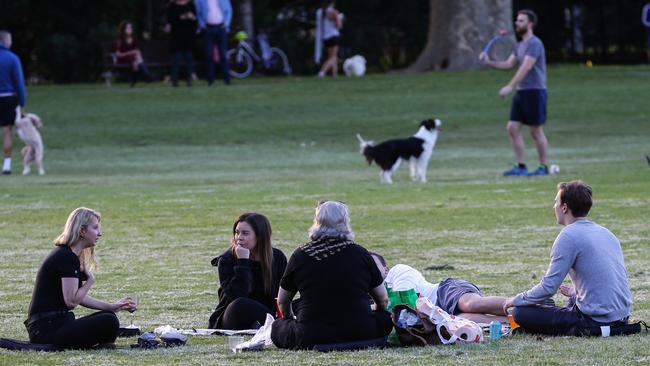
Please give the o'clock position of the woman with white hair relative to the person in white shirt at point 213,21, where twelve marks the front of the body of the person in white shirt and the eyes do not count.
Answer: The woman with white hair is roughly at 12 o'clock from the person in white shirt.

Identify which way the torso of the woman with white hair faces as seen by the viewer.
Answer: away from the camera

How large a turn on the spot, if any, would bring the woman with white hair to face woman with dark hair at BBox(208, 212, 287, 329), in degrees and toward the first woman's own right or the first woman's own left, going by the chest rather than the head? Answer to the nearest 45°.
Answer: approximately 45° to the first woman's own left

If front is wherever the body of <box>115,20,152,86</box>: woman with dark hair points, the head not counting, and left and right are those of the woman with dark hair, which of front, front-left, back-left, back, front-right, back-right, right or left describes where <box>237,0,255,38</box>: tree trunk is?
left

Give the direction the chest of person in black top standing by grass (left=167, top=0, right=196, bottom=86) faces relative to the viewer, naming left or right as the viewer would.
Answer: facing the viewer

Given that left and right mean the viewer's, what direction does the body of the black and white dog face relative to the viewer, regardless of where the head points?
facing to the right of the viewer

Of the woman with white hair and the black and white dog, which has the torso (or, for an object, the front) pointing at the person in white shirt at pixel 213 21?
the woman with white hair

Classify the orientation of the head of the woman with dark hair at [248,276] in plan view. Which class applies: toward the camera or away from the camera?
toward the camera

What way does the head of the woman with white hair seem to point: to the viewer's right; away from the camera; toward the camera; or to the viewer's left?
away from the camera

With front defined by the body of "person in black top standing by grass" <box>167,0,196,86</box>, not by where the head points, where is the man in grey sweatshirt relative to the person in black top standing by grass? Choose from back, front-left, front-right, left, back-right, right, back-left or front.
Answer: front

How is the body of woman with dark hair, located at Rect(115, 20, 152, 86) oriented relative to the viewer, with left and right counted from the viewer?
facing the viewer and to the right of the viewer

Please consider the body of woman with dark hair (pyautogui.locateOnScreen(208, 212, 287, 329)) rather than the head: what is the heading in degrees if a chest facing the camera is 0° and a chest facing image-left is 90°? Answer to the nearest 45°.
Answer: approximately 45°

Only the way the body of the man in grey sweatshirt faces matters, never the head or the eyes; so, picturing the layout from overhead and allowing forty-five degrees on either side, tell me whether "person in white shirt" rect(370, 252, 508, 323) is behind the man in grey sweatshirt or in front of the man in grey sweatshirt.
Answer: in front

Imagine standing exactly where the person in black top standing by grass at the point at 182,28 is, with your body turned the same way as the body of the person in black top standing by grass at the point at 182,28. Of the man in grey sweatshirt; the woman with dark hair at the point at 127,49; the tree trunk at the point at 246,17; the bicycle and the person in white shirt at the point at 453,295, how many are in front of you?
2

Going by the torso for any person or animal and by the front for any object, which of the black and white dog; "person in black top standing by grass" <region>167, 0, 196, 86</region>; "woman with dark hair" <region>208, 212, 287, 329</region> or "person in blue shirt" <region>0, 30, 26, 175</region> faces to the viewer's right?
the black and white dog

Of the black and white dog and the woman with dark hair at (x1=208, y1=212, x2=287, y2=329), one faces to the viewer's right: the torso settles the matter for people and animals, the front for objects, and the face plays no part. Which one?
the black and white dog

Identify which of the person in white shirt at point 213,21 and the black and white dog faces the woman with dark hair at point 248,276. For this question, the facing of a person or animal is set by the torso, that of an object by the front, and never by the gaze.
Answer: the person in white shirt
